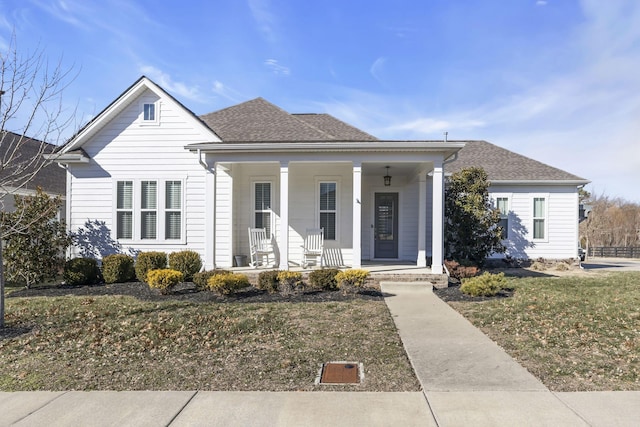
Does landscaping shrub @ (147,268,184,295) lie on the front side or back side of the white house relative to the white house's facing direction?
on the front side

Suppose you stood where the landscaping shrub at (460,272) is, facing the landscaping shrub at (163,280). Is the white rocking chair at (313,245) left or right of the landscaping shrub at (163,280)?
right

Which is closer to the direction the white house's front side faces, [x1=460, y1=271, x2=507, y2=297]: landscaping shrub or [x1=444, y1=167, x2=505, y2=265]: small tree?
the landscaping shrub

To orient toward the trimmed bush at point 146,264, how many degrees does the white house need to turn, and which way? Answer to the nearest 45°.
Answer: approximately 45° to its right

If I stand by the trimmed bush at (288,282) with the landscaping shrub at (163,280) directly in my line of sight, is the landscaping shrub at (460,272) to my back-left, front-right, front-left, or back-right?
back-right

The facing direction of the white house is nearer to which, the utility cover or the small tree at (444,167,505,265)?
the utility cover

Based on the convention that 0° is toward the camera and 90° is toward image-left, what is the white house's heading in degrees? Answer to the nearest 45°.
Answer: approximately 0°

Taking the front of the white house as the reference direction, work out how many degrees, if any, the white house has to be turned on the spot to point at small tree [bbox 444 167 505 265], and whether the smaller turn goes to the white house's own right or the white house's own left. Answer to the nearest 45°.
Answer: approximately 90° to the white house's own left

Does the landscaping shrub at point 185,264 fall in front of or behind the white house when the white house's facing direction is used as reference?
in front

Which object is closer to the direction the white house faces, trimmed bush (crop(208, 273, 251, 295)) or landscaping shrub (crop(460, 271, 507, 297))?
the trimmed bush

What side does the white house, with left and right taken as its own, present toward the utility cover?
front
